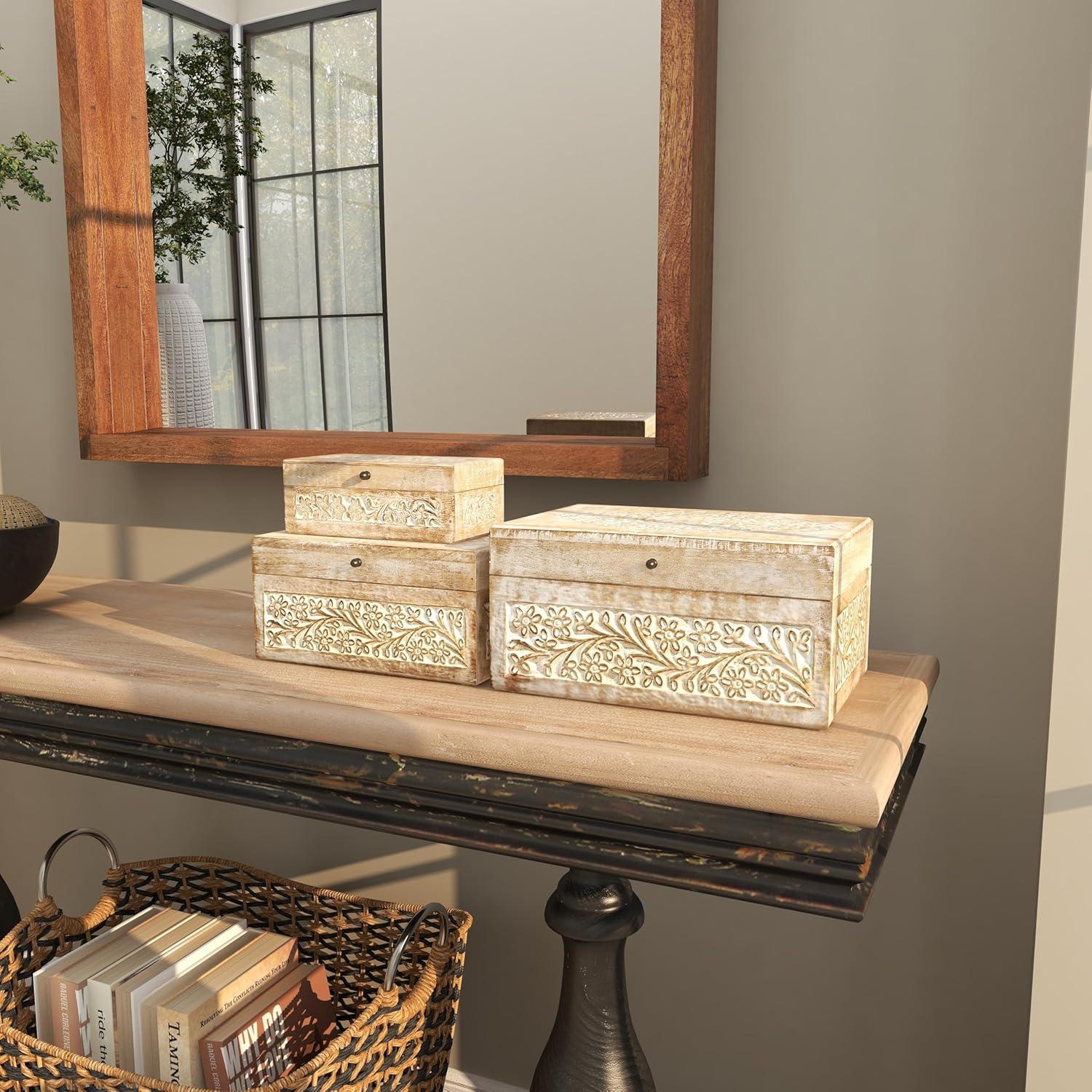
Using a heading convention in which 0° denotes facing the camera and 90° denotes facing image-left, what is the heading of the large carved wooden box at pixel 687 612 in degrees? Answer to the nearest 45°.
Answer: approximately 0°

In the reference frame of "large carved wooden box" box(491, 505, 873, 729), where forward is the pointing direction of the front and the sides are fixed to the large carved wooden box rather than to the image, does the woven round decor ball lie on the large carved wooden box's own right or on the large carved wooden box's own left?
on the large carved wooden box's own right
